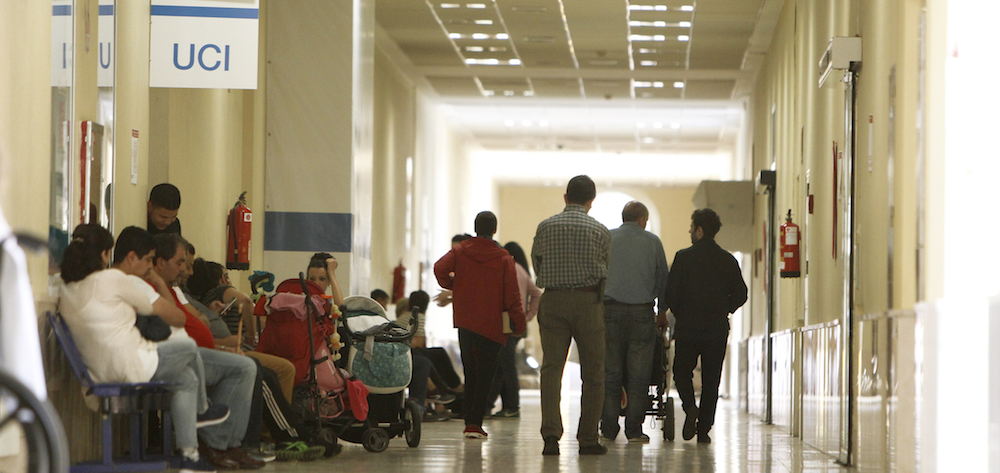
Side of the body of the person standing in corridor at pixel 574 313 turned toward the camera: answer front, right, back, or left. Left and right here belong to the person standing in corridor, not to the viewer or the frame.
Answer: back

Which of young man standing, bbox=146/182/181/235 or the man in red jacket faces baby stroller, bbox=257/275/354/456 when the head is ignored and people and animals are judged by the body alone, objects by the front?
the young man standing

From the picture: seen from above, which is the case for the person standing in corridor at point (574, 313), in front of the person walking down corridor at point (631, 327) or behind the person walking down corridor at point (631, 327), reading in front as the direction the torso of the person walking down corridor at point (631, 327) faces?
behind

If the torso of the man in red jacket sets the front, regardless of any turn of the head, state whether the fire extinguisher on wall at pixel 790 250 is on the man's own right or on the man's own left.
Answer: on the man's own right

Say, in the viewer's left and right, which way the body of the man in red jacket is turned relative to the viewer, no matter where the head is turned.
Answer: facing away from the viewer

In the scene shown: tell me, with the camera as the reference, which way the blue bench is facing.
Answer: facing to the right of the viewer

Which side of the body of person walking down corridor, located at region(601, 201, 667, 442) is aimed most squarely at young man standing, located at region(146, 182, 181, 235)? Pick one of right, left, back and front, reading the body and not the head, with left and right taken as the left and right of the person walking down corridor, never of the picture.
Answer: left

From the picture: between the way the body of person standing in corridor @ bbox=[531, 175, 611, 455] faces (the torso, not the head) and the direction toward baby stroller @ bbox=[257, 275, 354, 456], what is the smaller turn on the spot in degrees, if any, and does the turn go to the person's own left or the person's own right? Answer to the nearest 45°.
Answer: approximately 90° to the person's own left

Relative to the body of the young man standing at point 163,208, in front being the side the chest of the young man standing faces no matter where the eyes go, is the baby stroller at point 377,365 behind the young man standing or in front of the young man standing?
in front

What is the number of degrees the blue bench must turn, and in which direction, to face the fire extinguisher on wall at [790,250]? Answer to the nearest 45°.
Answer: approximately 45° to its left

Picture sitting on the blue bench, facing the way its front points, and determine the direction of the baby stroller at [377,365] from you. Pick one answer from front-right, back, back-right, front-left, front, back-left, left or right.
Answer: front-left

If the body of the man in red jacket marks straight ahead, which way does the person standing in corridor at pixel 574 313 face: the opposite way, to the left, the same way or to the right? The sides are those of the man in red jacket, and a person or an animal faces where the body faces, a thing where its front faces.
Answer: the same way

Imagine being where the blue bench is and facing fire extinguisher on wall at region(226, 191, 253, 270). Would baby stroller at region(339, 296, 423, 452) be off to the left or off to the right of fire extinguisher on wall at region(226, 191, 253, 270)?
right

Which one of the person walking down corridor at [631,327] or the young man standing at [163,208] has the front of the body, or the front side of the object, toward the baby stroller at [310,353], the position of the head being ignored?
the young man standing

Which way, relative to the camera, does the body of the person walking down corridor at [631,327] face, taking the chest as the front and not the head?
away from the camera

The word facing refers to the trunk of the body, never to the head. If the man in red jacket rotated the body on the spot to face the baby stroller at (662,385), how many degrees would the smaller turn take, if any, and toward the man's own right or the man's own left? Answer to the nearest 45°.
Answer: approximately 90° to the man's own right

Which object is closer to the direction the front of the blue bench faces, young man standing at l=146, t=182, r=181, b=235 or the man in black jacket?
the man in black jacket

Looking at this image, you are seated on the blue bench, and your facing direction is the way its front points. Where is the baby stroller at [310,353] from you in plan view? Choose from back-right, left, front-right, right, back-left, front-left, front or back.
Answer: front-left
